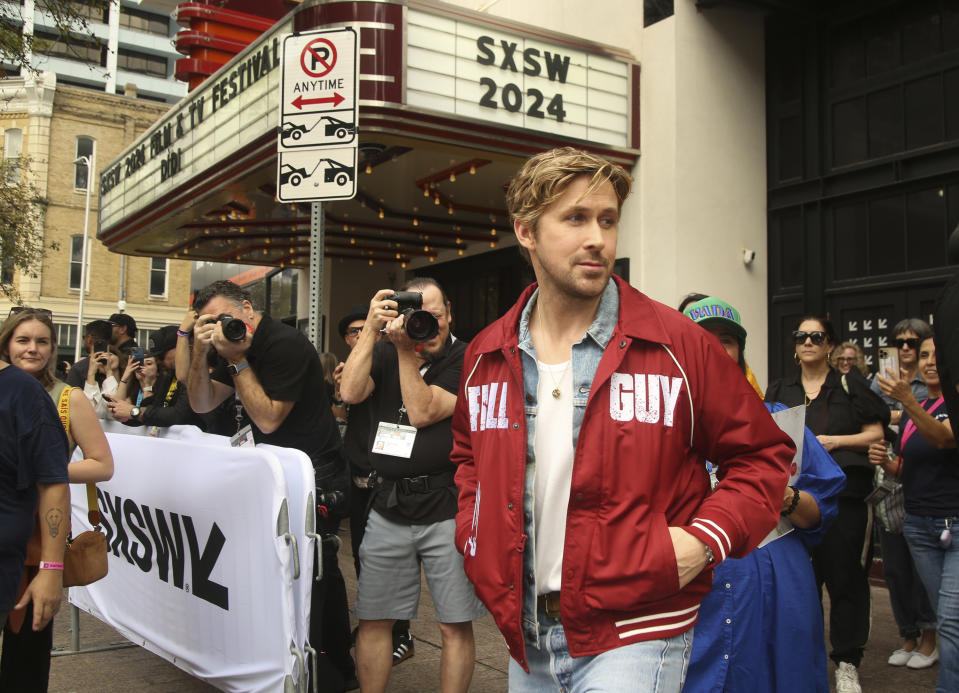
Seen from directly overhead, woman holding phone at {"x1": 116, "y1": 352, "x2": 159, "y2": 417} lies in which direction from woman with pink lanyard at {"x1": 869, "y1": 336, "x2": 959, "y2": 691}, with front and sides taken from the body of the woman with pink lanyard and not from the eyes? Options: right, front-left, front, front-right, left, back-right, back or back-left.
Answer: front-right

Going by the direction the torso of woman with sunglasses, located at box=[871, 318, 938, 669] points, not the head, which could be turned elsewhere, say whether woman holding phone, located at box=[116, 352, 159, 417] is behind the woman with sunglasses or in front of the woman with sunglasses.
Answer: in front

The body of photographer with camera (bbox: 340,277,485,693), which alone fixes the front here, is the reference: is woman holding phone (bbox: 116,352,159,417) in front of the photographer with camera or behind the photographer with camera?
behind

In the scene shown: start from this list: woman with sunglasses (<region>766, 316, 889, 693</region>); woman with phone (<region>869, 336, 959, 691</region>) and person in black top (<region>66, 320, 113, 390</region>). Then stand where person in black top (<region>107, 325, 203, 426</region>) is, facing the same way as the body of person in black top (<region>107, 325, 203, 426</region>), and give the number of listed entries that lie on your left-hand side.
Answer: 2

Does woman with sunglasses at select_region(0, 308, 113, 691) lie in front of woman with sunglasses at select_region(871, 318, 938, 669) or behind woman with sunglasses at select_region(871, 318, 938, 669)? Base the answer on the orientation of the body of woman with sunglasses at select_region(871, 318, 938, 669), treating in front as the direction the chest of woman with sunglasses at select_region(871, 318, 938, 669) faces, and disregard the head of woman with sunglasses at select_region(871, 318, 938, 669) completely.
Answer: in front

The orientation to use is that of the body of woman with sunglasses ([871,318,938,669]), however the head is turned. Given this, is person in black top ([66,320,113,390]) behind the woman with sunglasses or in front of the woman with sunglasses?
in front

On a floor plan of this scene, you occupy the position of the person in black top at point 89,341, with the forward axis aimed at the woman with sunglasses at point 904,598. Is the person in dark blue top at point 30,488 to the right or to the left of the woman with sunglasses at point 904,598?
right

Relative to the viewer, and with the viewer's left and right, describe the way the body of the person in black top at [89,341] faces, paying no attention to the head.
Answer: facing the viewer and to the right of the viewer

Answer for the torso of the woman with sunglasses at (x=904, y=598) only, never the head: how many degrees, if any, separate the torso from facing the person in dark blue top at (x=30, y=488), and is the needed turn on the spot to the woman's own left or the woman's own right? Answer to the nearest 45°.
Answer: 0° — they already face them
